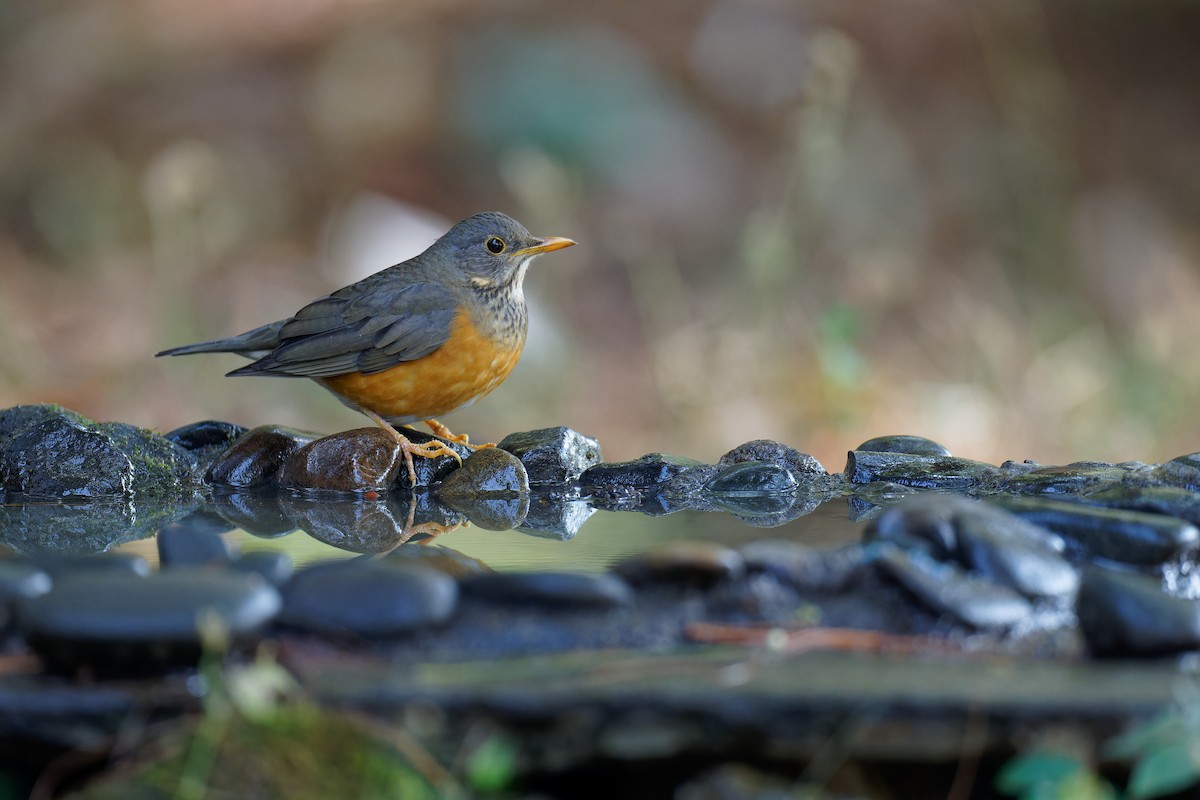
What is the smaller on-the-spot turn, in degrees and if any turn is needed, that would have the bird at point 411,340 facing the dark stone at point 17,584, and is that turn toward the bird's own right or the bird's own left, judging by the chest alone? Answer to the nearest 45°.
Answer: approximately 90° to the bird's own right

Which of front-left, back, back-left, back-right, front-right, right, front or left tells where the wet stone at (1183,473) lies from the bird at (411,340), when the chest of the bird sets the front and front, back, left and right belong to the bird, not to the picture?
front-right

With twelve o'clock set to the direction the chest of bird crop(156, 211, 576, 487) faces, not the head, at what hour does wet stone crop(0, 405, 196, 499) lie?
The wet stone is roughly at 5 o'clock from the bird.

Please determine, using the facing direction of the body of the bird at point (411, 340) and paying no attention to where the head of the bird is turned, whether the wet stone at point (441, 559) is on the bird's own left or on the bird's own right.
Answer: on the bird's own right

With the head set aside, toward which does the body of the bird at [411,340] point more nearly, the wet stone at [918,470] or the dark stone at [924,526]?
the wet stone

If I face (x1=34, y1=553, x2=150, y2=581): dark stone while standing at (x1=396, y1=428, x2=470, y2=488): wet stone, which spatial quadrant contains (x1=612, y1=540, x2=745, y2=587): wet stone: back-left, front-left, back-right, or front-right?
front-left

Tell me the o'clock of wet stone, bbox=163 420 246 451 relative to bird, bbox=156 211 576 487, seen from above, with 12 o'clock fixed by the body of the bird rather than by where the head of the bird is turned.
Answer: The wet stone is roughly at 6 o'clock from the bird.

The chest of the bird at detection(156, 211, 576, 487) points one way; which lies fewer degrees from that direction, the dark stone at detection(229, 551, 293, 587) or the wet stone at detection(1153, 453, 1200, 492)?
the wet stone

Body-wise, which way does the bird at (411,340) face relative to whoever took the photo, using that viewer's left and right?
facing to the right of the viewer
